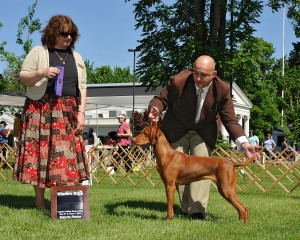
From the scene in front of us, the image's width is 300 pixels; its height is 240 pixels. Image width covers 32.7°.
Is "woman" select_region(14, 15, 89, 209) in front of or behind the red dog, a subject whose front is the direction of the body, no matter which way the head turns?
in front

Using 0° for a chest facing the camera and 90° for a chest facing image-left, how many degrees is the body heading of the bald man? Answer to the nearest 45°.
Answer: approximately 0°

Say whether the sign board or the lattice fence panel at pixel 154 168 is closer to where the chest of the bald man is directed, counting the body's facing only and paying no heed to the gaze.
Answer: the sign board

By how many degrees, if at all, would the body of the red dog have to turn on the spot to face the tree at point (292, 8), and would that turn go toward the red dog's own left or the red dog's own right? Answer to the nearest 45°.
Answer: approximately 90° to the red dog's own right

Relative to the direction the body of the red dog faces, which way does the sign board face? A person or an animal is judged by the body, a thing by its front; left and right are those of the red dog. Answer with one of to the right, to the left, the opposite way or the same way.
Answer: to the left

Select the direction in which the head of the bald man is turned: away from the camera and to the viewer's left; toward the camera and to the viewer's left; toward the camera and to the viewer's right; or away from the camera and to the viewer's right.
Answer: toward the camera and to the viewer's left

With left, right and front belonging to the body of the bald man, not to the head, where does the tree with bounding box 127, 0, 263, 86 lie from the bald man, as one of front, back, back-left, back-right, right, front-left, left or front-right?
back

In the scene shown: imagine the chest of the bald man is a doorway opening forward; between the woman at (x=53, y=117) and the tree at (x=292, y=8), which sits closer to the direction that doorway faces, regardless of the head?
the woman

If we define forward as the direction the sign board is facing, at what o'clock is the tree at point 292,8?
The tree is roughly at 7 o'clock from the sign board.

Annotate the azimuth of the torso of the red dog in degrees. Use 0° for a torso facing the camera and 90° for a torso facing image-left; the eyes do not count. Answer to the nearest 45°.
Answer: approximately 90°

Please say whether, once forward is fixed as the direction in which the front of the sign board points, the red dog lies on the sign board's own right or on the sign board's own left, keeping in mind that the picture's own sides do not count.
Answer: on the sign board's own left

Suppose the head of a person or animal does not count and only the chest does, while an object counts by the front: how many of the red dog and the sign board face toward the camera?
1

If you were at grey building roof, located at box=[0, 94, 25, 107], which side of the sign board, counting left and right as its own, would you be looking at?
back
